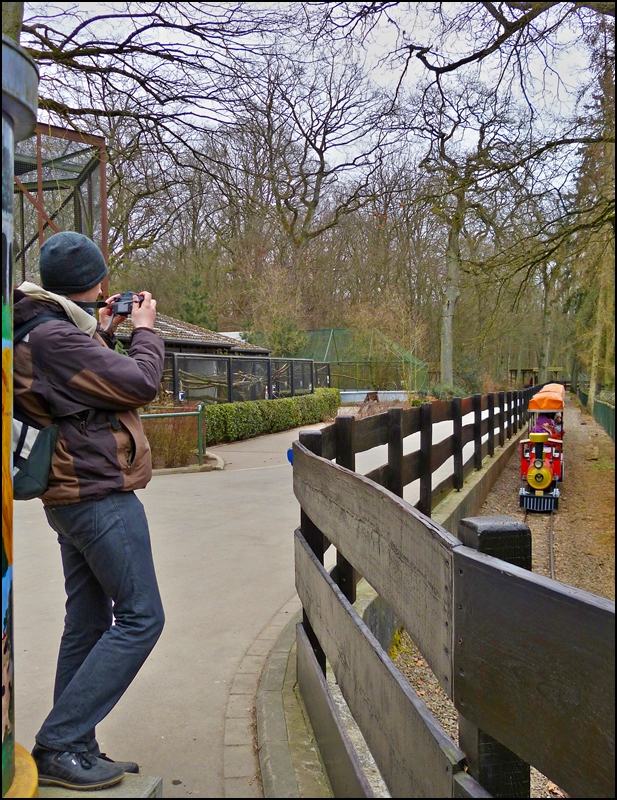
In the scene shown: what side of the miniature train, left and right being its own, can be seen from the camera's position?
front

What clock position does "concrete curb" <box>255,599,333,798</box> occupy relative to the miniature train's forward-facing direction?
The concrete curb is roughly at 12 o'clock from the miniature train.

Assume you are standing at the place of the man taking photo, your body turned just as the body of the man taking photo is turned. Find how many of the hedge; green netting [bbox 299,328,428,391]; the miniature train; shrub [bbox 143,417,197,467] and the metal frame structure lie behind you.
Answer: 0

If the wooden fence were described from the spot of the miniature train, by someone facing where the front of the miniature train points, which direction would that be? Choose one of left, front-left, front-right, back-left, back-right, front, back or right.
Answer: front

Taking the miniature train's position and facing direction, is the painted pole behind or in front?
in front

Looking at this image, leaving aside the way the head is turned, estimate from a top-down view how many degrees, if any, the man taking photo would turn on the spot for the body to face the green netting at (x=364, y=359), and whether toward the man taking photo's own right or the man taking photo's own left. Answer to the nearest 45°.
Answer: approximately 45° to the man taking photo's own left

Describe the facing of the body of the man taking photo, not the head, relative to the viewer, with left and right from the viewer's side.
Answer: facing away from the viewer and to the right of the viewer

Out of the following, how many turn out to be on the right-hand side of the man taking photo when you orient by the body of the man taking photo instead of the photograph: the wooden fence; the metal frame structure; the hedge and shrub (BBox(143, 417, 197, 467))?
1

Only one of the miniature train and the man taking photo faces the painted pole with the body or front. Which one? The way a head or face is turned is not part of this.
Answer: the miniature train

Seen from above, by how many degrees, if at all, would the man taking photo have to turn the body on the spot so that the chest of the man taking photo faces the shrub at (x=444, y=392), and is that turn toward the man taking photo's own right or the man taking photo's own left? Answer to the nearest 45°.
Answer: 0° — they already face it

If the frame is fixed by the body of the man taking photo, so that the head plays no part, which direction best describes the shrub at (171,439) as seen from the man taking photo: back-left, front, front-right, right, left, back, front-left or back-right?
front-left

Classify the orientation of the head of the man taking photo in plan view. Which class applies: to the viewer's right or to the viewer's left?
to the viewer's right

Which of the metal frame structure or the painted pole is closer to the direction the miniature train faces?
the painted pole

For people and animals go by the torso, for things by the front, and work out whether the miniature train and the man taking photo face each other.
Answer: yes

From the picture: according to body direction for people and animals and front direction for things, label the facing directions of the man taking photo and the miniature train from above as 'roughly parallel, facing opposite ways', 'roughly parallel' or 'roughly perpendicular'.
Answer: roughly parallel, facing opposite ways
